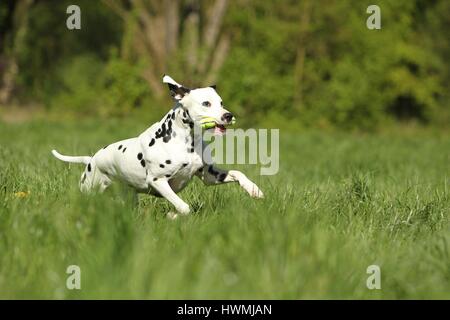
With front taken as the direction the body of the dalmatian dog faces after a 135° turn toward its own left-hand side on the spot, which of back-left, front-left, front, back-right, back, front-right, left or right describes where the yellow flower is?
left

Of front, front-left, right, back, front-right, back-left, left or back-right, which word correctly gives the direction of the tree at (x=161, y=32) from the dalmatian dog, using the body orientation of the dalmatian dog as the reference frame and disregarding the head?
back-left

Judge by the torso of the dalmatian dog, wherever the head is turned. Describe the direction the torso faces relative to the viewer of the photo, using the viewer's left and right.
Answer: facing the viewer and to the right of the viewer
